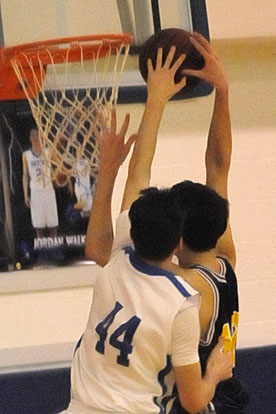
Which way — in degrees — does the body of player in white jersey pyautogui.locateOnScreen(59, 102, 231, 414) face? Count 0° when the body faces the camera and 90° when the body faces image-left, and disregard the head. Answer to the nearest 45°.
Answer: approximately 225°

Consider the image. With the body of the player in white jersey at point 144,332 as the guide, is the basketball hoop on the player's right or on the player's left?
on the player's left

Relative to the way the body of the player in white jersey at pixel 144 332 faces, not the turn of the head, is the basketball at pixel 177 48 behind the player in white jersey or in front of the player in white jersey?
in front

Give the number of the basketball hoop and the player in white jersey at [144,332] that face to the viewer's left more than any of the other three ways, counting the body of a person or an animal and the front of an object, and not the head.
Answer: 0
